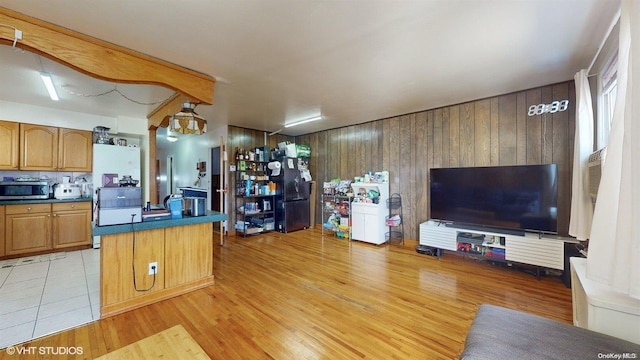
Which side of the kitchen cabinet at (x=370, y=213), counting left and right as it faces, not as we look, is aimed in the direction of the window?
left

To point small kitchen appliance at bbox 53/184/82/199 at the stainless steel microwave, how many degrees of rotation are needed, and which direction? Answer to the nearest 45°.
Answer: approximately 90° to its right

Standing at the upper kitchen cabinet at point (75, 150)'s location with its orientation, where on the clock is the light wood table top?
The light wood table top is roughly at 12 o'clock from the upper kitchen cabinet.

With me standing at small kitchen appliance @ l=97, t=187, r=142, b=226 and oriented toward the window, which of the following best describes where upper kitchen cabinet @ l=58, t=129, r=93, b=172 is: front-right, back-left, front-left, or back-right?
back-left
